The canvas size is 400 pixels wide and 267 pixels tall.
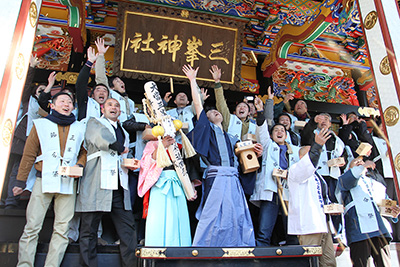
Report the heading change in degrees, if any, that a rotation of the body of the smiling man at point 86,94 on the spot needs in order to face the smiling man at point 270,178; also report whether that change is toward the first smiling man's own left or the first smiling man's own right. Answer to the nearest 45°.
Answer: approximately 45° to the first smiling man's own left

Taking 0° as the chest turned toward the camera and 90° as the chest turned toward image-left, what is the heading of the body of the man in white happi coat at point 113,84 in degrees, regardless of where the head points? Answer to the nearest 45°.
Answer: approximately 315°

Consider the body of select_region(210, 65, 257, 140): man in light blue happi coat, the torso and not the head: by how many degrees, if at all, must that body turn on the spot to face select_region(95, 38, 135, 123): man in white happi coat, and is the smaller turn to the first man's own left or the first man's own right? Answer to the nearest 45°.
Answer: approximately 90° to the first man's own right

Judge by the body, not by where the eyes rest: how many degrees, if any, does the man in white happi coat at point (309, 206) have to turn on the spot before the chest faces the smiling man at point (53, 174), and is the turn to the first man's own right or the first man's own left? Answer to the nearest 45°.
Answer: approximately 135° to the first man's own right

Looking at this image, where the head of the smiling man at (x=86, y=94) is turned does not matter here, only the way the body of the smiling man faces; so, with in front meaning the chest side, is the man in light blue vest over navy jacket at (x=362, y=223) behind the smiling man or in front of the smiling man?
in front
